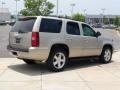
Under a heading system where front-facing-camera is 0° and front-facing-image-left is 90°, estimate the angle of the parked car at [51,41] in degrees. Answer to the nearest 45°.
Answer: approximately 225°

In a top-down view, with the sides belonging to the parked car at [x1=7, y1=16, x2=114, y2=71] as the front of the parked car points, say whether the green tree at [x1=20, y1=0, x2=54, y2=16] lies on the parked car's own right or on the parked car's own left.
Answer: on the parked car's own left
